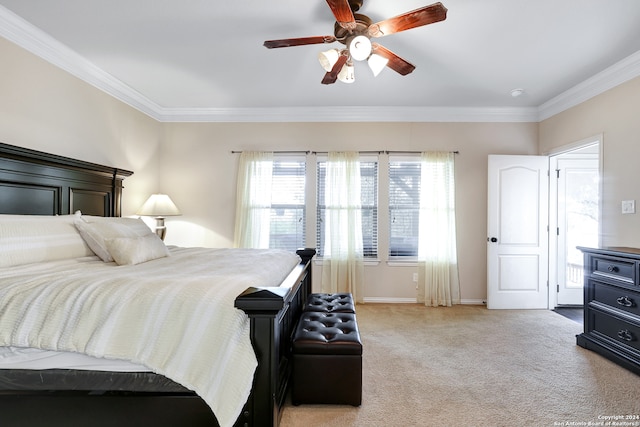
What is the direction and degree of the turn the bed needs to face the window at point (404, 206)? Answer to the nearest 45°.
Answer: approximately 90° to its left

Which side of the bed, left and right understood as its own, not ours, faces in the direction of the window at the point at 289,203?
left

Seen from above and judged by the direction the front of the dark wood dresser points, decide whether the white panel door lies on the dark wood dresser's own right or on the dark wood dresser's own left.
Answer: on the dark wood dresser's own right

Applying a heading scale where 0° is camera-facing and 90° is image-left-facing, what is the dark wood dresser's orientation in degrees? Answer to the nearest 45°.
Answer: approximately 45°

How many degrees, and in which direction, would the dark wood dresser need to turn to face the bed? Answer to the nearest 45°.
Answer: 0° — it already faces it

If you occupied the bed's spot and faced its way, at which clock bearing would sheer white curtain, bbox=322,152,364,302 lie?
The sheer white curtain is roughly at 9 o'clock from the bed.

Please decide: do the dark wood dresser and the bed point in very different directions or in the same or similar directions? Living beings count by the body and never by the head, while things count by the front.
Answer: very different directions

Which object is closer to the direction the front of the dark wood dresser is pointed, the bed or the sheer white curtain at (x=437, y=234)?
the bed

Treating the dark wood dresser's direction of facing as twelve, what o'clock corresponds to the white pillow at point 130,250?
The white pillow is roughly at 12 o'clock from the dark wood dresser.

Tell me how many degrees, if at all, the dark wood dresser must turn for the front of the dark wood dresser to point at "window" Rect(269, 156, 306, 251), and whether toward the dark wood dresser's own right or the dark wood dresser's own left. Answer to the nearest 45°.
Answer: approximately 45° to the dark wood dresser's own right

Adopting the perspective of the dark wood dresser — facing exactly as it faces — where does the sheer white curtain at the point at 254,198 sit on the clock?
The sheer white curtain is roughly at 1 o'clock from the dark wood dresser.
